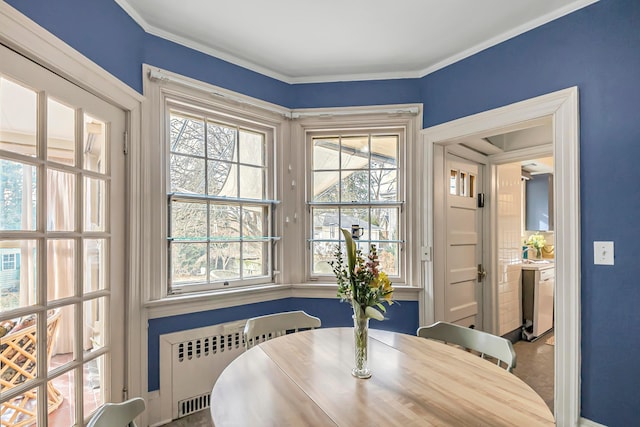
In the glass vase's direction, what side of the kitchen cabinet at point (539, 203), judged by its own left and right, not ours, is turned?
front

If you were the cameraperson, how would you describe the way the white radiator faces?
facing the viewer and to the right of the viewer

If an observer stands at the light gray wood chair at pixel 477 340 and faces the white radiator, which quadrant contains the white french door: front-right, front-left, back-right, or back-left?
front-left

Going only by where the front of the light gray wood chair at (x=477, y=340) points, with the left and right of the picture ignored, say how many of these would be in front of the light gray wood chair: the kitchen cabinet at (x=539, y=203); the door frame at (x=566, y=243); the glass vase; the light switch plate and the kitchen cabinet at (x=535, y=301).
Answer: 1

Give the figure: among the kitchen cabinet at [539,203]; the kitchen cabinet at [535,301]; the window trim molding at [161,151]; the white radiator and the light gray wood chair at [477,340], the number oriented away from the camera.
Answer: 0

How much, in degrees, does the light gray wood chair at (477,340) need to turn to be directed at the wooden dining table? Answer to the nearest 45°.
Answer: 0° — it already faces it

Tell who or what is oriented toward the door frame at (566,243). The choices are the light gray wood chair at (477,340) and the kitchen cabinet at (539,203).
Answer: the kitchen cabinet

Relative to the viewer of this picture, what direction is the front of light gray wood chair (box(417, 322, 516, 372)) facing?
facing the viewer and to the left of the viewer

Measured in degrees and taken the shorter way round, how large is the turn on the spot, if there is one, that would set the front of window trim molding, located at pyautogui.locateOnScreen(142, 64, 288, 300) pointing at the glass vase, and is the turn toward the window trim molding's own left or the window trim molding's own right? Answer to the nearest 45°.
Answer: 0° — it already faces it

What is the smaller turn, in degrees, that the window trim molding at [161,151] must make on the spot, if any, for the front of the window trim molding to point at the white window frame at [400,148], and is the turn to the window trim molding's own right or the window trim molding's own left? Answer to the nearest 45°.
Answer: approximately 45° to the window trim molding's own left

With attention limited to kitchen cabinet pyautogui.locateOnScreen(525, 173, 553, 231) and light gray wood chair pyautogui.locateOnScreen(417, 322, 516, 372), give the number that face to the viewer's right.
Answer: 0

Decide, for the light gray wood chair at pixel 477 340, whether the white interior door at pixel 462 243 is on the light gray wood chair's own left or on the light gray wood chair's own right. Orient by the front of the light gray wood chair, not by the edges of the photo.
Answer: on the light gray wood chair's own right

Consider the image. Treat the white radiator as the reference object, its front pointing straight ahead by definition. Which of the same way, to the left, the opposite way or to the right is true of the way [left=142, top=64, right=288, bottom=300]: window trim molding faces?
the same way

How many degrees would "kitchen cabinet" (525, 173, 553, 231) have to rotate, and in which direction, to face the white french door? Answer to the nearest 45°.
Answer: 0° — it already faces it

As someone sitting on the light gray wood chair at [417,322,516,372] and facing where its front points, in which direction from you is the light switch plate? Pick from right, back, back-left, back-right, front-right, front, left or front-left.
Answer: back

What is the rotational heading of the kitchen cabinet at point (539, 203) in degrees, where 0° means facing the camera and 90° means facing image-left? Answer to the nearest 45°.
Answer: approximately 0°

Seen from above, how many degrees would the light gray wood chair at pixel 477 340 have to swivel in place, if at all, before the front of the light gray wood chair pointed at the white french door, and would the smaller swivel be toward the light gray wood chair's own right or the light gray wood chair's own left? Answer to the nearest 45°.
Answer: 0° — it already faces it
